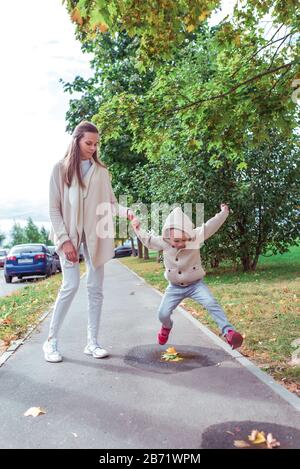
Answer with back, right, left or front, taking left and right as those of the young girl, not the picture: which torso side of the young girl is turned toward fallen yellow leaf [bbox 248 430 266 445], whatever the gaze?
front

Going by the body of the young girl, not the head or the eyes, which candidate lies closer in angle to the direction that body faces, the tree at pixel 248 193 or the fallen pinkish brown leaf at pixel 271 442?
the fallen pinkish brown leaf

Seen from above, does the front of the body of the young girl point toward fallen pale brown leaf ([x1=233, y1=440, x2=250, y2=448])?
yes

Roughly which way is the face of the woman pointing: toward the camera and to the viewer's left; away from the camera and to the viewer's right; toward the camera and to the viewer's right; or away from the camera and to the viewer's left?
toward the camera and to the viewer's right

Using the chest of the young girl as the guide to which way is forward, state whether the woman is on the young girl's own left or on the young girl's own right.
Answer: on the young girl's own right

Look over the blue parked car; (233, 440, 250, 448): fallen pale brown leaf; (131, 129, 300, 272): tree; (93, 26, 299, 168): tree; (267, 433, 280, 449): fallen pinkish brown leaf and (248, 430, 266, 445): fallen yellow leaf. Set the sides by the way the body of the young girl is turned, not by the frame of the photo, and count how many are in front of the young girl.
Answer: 3

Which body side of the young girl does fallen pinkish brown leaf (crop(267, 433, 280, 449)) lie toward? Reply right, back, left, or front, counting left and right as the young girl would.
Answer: front

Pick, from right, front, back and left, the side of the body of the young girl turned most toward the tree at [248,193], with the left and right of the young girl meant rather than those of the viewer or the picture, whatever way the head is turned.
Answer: back

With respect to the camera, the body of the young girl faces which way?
toward the camera

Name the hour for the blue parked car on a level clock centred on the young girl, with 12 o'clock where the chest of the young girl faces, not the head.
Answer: The blue parked car is roughly at 5 o'clock from the young girl.

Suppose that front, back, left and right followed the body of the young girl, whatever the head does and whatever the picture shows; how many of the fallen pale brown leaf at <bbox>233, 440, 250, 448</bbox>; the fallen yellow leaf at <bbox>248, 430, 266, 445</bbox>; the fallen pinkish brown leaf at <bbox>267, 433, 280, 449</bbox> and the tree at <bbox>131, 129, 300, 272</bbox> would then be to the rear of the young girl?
1

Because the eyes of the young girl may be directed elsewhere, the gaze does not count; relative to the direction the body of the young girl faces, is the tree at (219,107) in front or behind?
behind

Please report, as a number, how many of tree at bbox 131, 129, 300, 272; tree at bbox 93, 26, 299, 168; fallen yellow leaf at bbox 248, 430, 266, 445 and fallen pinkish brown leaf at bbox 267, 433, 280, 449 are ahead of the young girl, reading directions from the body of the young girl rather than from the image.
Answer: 2
